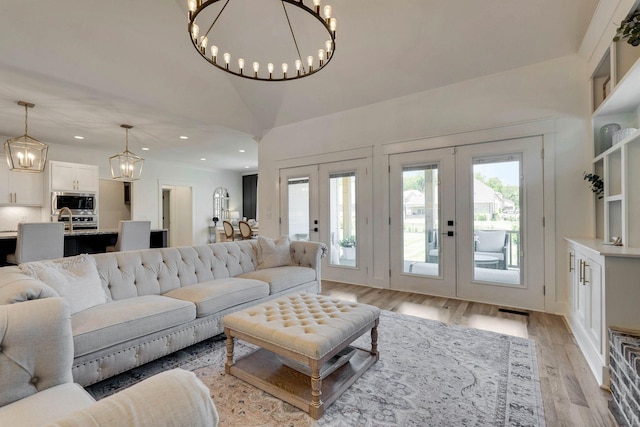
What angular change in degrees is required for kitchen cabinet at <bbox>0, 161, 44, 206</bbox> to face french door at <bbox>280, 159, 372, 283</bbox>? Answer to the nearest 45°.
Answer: approximately 45° to its left

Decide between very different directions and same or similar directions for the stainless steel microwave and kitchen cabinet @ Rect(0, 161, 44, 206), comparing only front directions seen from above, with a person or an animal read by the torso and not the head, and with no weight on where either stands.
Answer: same or similar directions

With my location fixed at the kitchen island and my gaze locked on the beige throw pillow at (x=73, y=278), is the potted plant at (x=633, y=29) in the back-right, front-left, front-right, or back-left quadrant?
front-left

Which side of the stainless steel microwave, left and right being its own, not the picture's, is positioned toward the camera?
front

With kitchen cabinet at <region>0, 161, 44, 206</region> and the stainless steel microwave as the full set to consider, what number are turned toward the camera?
2

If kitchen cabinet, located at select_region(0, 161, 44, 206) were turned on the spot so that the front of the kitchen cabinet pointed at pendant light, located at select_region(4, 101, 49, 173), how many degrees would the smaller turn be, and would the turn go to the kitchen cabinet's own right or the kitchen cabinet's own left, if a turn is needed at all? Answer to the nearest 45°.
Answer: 0° — it already faces it

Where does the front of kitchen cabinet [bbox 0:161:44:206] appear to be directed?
toward the camera

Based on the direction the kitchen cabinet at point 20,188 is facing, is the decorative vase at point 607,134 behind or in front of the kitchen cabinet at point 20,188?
in front

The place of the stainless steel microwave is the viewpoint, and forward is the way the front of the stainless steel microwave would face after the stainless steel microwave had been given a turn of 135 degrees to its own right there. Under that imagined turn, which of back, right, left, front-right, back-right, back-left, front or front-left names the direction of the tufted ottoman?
back-left
